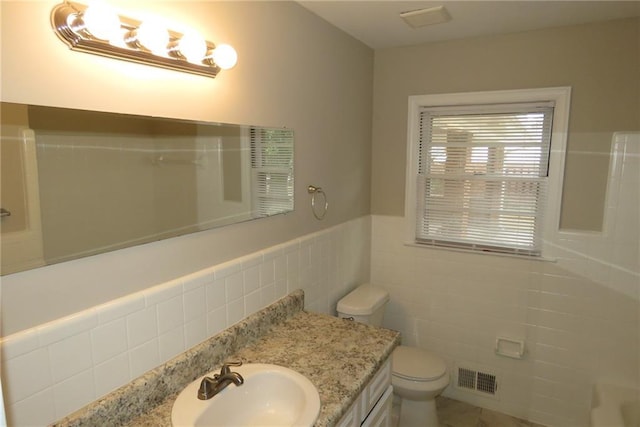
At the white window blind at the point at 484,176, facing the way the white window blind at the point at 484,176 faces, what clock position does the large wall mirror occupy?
The large wall mirror is roughly at 1 o'clock from the white window blind.

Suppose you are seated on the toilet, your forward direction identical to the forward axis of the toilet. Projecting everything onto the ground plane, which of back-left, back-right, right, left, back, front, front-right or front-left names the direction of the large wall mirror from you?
right

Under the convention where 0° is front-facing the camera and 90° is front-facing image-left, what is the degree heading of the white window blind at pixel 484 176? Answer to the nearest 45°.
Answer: approximately 0°

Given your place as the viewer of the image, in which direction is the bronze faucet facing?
facing the viewer and to the right of the viewer

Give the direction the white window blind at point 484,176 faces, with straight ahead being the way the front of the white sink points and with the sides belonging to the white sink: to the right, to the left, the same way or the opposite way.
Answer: to the right

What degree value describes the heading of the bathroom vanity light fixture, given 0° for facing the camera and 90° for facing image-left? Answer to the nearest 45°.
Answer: approximately 315°
